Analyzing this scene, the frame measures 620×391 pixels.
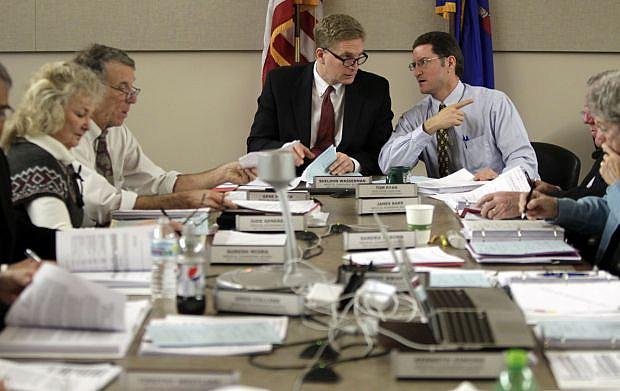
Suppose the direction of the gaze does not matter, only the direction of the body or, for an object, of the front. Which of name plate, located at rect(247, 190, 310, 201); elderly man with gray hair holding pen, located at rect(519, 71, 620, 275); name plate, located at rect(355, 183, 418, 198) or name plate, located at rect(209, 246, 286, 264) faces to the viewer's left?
the elderly man with gray hair holding pen

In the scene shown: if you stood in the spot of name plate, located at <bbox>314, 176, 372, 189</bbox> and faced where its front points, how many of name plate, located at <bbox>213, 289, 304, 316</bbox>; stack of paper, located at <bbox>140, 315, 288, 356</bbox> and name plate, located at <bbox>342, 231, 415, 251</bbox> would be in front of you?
3

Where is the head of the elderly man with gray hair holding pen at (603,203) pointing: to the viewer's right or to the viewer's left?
to the viewer's left

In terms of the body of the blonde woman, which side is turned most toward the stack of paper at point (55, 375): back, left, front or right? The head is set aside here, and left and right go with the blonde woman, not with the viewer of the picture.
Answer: right

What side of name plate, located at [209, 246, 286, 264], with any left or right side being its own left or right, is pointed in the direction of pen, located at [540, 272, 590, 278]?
left

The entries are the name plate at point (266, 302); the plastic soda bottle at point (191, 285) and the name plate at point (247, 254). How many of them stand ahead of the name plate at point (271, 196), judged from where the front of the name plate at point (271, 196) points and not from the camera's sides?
3

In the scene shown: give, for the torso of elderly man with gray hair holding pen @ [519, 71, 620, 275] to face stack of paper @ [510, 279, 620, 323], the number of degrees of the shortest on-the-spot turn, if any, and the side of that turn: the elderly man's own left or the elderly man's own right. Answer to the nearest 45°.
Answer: approximately 90° to the elderly man's own left

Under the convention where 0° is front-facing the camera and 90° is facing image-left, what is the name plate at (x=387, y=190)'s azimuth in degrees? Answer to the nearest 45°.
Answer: approximately 0°

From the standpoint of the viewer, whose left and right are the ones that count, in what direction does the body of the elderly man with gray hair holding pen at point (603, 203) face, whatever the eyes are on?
facing to the left of the viewer

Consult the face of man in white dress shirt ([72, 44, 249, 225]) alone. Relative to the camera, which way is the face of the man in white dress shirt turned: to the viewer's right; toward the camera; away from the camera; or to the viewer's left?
to the viewer's right
